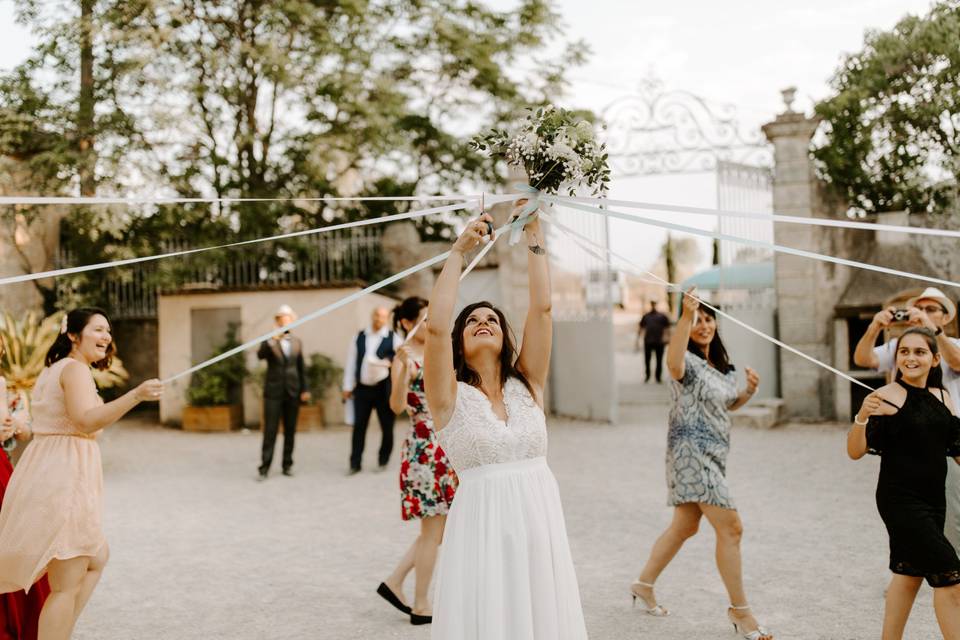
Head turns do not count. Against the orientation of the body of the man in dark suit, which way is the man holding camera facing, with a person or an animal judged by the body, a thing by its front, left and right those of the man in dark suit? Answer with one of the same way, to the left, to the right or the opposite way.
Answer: to the right

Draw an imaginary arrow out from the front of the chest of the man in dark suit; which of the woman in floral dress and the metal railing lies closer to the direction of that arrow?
the woman in floral dress

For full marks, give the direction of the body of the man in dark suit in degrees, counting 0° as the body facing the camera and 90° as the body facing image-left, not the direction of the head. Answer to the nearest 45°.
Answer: approximately 0°

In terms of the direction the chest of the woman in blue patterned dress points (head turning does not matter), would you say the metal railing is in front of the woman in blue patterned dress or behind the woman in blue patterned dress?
behind

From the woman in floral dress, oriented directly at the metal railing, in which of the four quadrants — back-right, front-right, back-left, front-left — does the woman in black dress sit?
back-right

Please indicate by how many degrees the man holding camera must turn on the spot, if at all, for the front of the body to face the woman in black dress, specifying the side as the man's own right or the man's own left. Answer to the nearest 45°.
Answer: approximately 45° to the man's own left

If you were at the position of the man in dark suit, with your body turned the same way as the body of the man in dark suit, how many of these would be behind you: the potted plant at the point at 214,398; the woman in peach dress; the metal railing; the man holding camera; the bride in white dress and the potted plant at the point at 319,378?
3

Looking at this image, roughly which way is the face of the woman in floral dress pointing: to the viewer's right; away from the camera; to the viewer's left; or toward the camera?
to the viewer's right

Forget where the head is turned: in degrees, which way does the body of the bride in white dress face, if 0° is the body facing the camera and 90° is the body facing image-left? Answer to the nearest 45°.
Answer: approximately 0°
